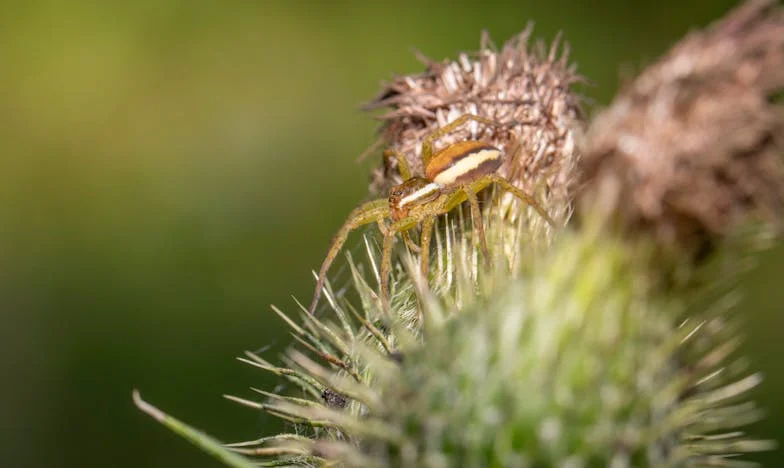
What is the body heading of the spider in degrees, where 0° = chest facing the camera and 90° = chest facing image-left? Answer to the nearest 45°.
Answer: approximately 45°
